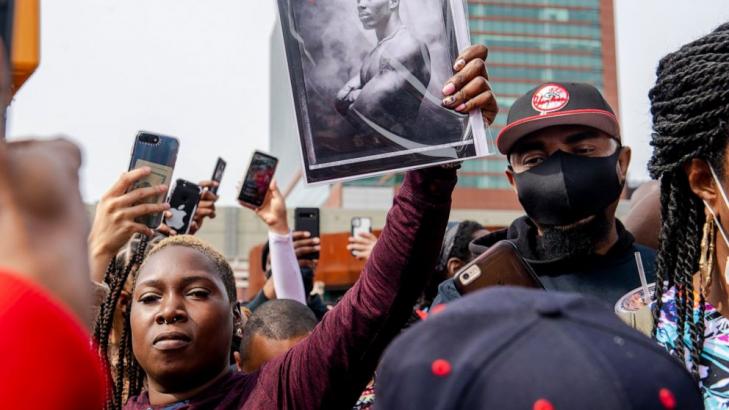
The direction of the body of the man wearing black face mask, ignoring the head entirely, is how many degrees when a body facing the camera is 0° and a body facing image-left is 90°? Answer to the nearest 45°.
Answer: approximately 0°
